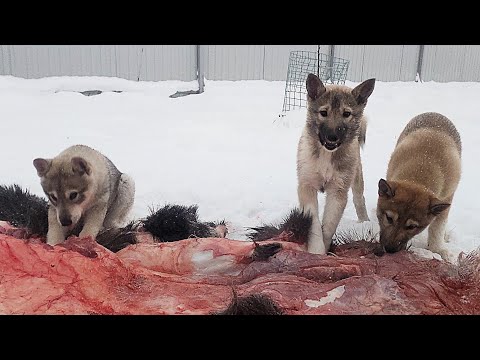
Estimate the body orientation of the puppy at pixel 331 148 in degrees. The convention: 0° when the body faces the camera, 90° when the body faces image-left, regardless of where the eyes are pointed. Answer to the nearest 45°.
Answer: approximately 0°

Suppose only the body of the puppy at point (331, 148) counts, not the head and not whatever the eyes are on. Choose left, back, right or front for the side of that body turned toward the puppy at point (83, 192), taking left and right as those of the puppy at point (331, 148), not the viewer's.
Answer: right

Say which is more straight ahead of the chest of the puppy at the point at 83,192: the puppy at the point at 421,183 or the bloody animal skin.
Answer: the bloody animal skin

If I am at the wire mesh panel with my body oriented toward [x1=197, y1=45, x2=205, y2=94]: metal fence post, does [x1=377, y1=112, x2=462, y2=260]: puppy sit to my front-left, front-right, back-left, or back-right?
back-left

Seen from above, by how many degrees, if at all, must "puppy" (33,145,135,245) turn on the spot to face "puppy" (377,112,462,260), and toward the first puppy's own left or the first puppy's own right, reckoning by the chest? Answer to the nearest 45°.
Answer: approximately 135° to the first puppy's own left

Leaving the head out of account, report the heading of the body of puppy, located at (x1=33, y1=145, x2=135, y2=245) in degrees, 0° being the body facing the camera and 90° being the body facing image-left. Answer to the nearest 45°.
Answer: approximately 45°
